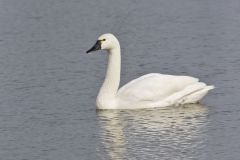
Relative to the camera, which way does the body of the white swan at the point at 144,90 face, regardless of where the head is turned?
to the viewer's left
